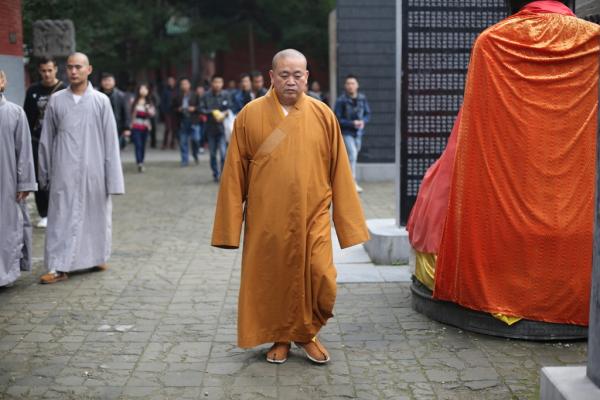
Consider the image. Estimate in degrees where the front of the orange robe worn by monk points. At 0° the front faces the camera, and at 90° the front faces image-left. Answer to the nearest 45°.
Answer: approximately 0°

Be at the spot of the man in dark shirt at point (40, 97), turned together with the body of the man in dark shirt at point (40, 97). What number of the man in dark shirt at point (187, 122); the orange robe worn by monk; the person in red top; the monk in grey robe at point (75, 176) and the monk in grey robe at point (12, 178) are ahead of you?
3

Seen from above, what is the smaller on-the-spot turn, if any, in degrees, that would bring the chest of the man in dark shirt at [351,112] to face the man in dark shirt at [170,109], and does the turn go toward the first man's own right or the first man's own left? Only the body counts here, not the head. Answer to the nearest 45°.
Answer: approximately 135° to the first man's own right

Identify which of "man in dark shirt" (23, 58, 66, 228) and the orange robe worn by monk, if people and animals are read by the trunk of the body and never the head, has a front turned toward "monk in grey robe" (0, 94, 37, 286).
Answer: the man in dark shirt

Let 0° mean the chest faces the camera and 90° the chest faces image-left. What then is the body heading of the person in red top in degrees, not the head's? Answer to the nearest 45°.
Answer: approximately 0°

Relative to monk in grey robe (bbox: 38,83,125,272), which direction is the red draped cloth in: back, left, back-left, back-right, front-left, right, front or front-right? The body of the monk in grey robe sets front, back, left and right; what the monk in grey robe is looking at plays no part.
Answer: front-left

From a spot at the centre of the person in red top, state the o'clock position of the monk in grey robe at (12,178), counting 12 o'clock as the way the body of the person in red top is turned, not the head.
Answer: The monk in grey robe is roughly at 12 o'clock from the person in red top.

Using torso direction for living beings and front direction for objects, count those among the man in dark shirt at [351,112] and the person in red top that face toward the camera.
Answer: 2

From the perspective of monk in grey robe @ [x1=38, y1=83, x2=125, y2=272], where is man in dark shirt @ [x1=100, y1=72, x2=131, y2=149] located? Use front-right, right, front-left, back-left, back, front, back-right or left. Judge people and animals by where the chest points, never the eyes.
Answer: back
